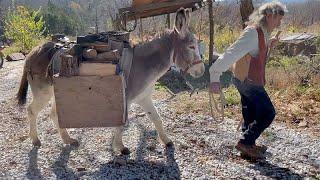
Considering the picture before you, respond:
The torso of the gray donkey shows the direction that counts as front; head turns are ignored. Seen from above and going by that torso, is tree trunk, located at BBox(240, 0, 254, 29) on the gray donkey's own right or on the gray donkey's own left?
on the gray donkey's own left

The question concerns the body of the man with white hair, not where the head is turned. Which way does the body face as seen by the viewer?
to the viewer's right

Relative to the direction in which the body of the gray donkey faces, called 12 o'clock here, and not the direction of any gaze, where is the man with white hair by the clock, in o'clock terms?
The man with white hair is roughly at 1 o'clock from the gray donkey.

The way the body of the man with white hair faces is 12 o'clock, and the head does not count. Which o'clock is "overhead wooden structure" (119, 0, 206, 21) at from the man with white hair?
The overhead wooden structure is roughly at 8 o'clock from the man with white hair.

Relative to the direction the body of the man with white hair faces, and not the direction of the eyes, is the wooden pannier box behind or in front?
behind

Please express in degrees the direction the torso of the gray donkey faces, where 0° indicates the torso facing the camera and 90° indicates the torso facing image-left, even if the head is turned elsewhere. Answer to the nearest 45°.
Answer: approximately 270°
